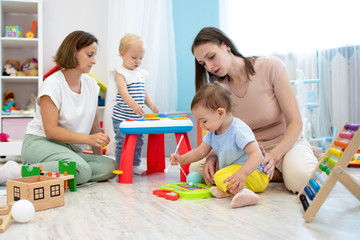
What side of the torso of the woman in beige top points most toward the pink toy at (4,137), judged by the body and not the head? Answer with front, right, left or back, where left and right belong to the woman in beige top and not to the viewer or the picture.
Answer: right

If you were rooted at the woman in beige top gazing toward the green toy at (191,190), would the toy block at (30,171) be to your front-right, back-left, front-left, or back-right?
front-right

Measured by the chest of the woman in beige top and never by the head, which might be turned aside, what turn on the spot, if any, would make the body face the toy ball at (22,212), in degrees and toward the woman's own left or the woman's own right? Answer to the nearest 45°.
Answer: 0° — they already face it

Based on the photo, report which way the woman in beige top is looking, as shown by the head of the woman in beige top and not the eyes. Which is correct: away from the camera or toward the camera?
toward the camera

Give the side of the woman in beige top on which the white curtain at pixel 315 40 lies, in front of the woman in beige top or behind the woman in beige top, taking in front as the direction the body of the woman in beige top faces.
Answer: behind

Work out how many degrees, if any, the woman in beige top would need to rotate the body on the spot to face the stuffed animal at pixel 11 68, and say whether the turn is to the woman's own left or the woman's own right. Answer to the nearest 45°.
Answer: approximately 90° to the woman's own right

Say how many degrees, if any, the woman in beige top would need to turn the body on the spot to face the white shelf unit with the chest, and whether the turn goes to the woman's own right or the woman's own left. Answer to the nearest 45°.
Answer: approximately 90° to the woman's own right

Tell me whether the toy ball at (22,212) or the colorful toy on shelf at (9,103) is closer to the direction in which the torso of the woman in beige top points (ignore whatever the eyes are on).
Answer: the toy ball

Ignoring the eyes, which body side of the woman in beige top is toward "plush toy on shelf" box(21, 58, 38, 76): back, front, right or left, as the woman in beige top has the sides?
right

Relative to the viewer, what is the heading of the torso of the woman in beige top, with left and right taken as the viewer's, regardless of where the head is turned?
facing the viewer and to the left of the viewer
